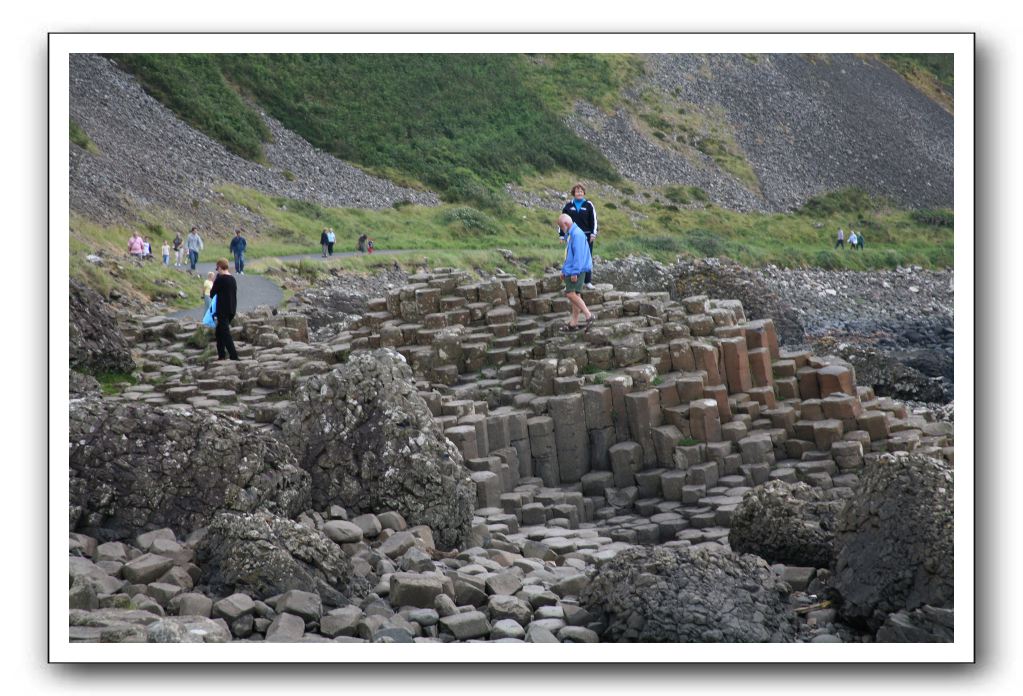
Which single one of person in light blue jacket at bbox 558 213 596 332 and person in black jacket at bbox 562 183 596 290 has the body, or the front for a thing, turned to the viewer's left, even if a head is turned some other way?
the person in light blue jacket

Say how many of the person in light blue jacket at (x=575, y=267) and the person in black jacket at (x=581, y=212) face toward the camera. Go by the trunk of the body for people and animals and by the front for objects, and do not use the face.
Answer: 1

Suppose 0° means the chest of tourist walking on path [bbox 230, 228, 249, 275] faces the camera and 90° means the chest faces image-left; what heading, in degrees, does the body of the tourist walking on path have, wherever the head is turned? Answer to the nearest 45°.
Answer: approximately 0°

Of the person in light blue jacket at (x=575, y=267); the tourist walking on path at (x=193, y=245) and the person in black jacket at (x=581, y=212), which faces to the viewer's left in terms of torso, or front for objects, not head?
the person in light blue jacket

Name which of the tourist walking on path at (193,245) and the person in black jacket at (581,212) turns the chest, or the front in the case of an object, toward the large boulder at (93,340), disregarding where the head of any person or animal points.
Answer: the tourist walking on path

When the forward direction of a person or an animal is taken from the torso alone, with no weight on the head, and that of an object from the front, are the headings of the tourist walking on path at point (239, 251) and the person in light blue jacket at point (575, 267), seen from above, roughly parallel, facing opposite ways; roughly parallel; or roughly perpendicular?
roughly perpendicular

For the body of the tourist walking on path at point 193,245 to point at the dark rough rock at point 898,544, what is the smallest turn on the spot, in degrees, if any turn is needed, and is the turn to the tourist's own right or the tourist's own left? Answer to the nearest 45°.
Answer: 0° — they already face it

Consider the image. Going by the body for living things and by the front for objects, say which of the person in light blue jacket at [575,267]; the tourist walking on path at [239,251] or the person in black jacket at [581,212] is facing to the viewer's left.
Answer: the person in light blue jacket
